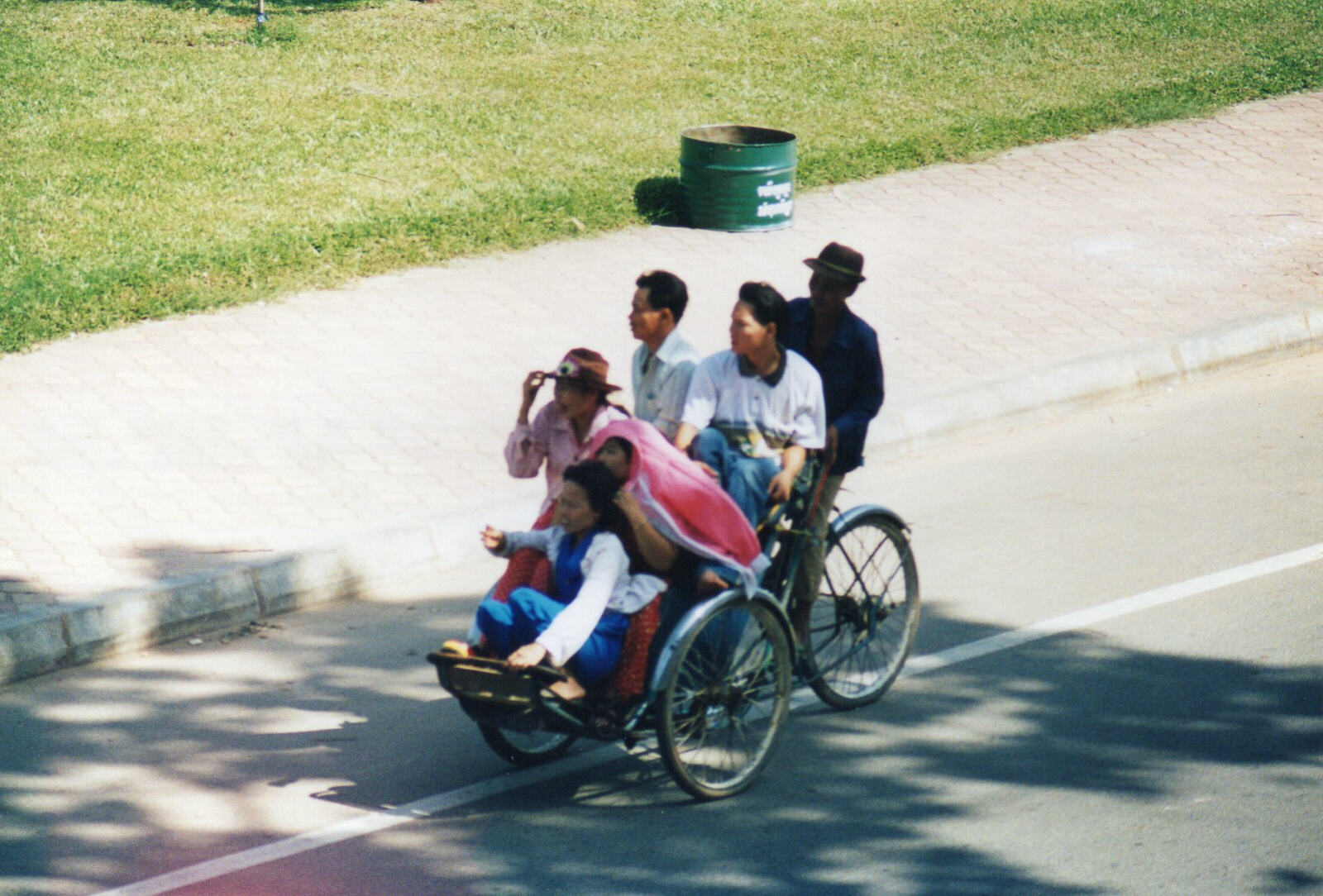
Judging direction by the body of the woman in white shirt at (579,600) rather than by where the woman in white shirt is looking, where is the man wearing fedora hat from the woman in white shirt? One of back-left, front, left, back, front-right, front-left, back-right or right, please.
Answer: back

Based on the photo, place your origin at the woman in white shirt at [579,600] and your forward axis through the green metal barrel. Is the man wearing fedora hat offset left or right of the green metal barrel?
right

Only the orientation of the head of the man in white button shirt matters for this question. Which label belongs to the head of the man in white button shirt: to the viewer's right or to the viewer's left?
to the viewer's left

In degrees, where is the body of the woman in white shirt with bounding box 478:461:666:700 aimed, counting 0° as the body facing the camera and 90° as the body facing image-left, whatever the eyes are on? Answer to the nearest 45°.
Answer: approximately 45°

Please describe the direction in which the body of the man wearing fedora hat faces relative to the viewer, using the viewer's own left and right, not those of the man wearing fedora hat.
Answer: facing the viewer and to the left of the viewer

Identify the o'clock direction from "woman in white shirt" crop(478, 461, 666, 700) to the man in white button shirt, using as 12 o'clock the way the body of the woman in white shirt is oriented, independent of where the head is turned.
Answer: The man in white button shirt is roughly at 5 o'clock from the woman in white shirt.

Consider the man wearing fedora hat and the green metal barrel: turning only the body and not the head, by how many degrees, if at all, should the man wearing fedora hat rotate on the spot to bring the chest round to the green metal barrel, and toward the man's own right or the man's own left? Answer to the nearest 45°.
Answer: approximately 135° to the man's own right

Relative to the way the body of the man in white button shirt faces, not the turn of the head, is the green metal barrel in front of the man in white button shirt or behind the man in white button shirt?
behind

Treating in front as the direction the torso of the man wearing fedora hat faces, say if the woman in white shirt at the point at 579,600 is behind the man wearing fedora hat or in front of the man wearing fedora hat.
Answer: in front

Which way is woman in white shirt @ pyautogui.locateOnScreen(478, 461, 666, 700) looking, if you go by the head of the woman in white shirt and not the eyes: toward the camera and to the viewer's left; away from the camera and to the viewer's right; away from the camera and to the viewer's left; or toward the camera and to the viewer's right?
toward the camera and to the viewer's left

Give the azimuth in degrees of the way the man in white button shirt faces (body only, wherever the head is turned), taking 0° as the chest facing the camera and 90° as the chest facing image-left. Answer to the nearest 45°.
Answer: approximately 45°
